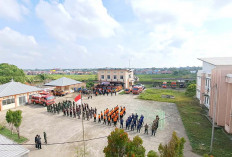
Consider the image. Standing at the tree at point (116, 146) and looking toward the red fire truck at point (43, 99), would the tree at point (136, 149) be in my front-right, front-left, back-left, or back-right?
back-right

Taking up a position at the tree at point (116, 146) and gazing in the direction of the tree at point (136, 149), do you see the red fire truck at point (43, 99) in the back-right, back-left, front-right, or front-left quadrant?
back-left

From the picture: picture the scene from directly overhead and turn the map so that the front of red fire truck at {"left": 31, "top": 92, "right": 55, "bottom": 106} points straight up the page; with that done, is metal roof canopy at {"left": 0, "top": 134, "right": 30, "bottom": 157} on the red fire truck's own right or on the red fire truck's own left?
on the red fire truck's own right

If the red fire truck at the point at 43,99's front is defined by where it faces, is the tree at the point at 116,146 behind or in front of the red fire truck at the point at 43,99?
in front

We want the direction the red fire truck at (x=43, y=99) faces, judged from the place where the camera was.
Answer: facing the viewer and to the right of the viewer

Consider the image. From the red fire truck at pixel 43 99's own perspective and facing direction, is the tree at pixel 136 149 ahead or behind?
ahead

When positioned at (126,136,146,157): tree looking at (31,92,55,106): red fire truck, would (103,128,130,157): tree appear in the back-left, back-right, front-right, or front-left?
front-left

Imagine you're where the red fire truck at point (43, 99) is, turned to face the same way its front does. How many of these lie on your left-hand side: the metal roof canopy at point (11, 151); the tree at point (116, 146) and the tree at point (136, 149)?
0
